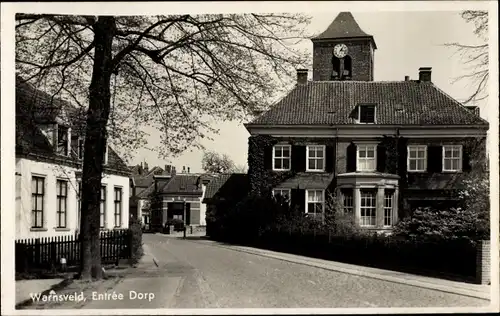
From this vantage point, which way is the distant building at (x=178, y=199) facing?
toward the camera

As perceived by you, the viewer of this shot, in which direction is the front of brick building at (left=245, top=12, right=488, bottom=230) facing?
facing the viewer

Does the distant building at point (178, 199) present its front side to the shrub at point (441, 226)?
no

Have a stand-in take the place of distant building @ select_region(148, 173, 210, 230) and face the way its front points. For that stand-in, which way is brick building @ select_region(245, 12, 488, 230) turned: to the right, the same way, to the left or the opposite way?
the same way

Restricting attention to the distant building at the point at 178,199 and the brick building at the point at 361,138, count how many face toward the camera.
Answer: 2
